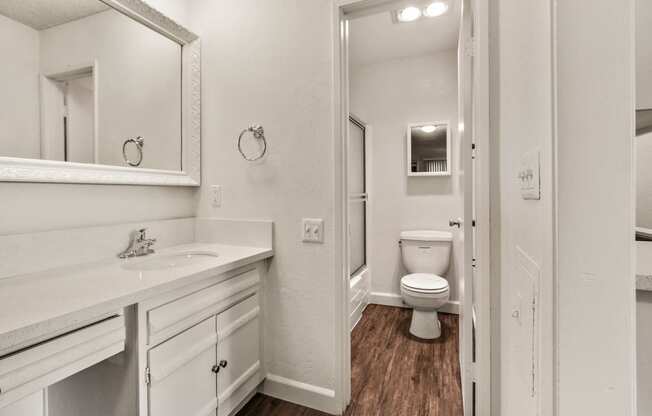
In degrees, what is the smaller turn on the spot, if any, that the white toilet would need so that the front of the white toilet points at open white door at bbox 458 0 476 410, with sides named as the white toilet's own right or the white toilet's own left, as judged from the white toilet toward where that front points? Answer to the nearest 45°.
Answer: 0° — it already faces it

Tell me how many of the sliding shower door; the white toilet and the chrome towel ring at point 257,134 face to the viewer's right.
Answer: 1

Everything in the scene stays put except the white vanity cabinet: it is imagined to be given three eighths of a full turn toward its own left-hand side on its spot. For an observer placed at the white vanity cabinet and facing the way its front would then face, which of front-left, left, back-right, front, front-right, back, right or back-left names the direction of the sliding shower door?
front-right

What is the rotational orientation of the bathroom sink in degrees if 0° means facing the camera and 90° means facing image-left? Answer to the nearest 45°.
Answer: approximately 315°

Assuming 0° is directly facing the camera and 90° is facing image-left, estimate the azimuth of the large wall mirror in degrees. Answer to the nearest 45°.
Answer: approximately 315°

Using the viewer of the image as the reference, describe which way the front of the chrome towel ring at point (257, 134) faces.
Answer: facing the viewer and to the left of the viewer

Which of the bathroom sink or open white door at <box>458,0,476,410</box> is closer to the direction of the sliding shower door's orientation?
the open white door

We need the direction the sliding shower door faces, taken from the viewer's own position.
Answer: facing to the right of the viewer

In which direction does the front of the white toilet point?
toward the camera

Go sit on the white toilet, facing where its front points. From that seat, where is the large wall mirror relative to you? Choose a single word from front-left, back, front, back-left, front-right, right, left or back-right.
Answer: front-right
